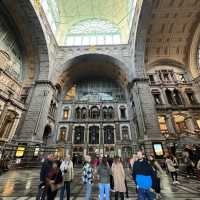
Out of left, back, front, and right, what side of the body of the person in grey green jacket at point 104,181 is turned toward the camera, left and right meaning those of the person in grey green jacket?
back

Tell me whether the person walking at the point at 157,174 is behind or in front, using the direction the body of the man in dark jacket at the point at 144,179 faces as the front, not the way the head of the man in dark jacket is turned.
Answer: behind

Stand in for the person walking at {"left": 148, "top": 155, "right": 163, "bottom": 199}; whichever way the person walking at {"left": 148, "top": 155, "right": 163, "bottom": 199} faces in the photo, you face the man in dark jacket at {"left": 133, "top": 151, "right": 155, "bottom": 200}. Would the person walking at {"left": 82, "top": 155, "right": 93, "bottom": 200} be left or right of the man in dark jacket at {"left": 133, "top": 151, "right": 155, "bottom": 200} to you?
right

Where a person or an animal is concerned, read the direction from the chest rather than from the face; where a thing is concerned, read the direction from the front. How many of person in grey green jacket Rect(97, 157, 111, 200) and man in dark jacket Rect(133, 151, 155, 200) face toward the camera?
1

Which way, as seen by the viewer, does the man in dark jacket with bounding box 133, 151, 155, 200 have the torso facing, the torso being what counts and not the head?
toward the camera

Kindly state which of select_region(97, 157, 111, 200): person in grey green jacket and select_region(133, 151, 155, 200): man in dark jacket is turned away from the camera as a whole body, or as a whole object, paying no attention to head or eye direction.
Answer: the person in grey green jacket

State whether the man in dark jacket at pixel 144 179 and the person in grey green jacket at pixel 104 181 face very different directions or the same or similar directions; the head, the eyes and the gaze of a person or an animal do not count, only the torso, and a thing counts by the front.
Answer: very different directions

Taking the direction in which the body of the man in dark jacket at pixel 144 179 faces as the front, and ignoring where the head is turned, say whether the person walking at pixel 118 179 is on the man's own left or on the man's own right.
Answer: on the man's own right

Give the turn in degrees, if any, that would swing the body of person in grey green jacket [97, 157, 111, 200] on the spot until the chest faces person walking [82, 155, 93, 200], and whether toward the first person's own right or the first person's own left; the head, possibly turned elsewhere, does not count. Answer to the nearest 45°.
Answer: approximately 45° to the first person's own left

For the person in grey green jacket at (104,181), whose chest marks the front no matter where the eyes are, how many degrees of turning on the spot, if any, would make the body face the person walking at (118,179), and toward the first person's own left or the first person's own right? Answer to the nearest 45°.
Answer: approximately 90° to the first person's own right

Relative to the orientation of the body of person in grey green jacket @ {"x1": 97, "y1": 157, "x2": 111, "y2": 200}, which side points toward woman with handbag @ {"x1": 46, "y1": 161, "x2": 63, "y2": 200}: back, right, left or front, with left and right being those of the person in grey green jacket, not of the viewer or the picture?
left

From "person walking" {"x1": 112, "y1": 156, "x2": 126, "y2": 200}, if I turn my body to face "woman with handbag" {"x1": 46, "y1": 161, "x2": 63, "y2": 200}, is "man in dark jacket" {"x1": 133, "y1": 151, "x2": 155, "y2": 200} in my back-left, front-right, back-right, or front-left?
back-left

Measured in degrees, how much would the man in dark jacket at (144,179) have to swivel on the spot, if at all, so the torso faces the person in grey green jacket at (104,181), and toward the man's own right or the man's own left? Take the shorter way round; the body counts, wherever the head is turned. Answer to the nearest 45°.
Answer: approximately 90° to the man's own right

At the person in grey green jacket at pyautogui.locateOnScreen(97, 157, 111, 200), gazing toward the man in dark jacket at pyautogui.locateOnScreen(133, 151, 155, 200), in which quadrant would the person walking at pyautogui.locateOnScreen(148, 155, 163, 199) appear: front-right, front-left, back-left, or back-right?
front-left
